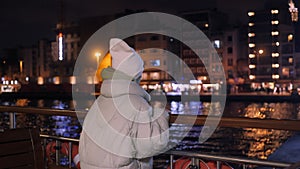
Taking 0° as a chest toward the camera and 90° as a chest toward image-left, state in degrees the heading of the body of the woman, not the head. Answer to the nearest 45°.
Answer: approximately 225°
